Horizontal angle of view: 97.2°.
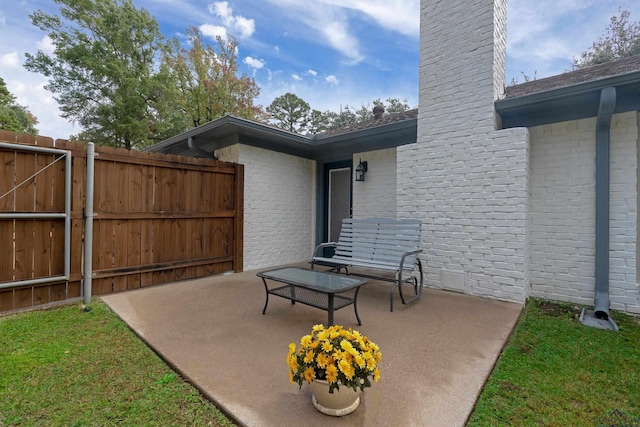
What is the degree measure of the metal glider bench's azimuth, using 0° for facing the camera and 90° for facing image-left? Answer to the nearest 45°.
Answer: approximately 45°

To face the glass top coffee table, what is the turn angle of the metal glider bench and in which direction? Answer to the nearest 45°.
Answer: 0° — it already faces it

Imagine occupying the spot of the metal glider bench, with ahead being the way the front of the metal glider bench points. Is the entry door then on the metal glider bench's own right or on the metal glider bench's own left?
on the metal glider bench's own right

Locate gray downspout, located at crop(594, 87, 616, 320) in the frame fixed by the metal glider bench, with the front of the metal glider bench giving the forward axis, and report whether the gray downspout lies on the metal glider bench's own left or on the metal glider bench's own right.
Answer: on the metal glider bench's own left

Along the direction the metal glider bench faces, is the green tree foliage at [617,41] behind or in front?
behind

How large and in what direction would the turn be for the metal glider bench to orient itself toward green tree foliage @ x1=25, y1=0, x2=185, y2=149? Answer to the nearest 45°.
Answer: approximately 90° to its right

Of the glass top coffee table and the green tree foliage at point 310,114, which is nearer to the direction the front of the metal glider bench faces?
the glass top coffee table

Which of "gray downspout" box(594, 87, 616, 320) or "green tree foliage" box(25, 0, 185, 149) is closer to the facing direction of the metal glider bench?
the green tree foliage

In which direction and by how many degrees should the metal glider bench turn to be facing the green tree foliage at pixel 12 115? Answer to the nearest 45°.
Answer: approximately 90° to its right

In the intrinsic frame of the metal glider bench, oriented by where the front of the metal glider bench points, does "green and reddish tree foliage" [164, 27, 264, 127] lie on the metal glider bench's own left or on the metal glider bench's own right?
on the metal glider bench's own right
